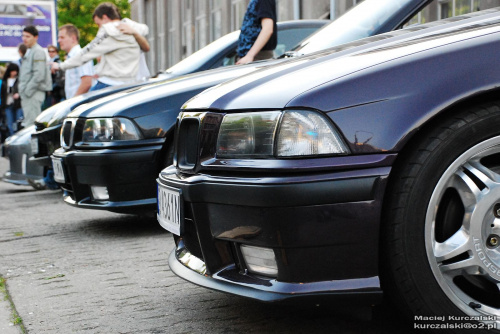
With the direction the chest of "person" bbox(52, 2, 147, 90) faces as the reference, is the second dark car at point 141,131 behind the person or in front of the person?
behind

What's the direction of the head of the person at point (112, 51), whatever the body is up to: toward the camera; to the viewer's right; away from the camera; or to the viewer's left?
to the viewer's left

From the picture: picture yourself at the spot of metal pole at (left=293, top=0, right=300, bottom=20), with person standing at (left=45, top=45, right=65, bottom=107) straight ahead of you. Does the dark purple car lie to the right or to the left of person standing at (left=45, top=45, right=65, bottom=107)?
left

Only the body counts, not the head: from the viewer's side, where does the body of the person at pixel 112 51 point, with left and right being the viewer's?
facing away from the viewer and to the left of the viewer

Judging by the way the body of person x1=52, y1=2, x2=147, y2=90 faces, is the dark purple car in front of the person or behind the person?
behind

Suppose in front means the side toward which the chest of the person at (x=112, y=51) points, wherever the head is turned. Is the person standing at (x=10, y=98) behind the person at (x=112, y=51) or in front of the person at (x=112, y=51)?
in front

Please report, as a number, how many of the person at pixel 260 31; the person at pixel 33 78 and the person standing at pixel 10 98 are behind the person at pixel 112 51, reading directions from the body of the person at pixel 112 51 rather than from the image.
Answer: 1

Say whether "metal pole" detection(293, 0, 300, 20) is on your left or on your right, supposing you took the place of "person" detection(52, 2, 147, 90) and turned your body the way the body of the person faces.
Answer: on your right

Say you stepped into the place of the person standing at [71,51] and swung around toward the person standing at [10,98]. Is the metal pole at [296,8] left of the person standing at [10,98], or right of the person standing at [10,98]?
right
